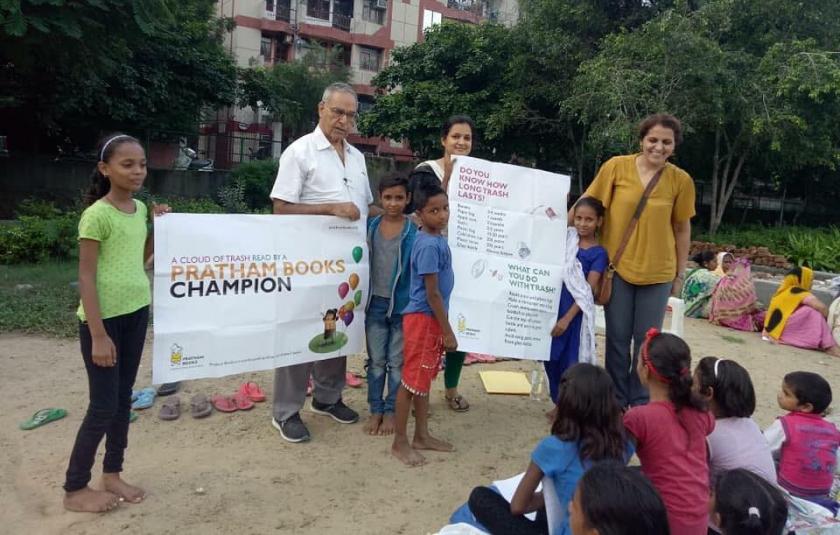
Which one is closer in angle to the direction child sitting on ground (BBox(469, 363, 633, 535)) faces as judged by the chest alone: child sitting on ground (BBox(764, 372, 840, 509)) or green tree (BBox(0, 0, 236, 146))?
the green tree

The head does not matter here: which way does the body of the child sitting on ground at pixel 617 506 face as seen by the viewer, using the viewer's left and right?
facing away from the viewer and to the left of the viewer

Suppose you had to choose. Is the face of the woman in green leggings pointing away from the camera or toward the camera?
toward the camera

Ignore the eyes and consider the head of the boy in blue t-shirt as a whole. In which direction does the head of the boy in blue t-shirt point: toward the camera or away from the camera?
toward the camera

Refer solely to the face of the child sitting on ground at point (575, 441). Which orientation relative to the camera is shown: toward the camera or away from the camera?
away from the camera

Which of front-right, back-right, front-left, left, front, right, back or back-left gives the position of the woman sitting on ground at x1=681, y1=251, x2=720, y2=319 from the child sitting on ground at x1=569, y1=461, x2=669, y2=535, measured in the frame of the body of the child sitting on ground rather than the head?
front-right

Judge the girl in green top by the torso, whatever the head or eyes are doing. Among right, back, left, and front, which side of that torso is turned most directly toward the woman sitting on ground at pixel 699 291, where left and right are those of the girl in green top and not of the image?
left

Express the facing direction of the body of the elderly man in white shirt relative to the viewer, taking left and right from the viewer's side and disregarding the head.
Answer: facing the viewer and to the right of the viewer

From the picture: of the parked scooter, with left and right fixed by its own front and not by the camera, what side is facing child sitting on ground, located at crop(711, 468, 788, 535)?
left

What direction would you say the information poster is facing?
toward the camera

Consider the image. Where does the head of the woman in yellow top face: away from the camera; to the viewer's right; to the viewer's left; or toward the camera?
toward the camera

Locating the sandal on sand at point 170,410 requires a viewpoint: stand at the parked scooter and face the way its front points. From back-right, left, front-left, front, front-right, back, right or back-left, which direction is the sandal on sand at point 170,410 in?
left
